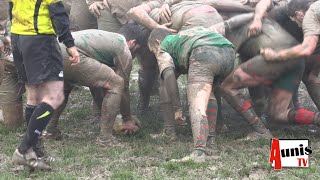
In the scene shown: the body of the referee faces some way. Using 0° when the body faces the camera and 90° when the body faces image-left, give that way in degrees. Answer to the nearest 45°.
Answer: approximately 315°
